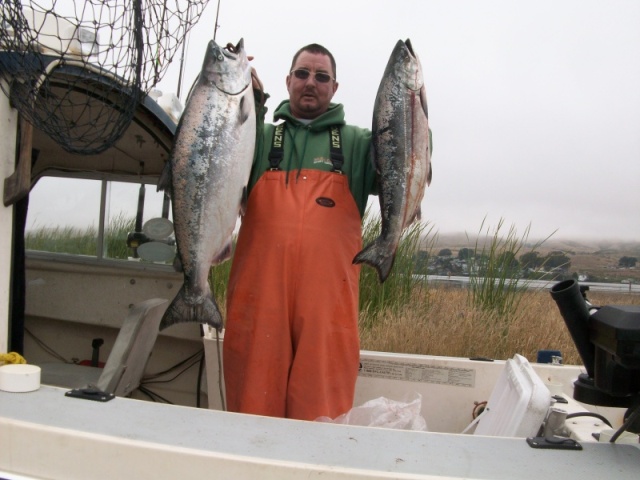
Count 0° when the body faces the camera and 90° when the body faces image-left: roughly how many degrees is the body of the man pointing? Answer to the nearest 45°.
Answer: approximately 0°
